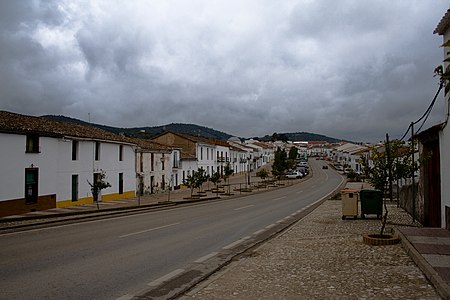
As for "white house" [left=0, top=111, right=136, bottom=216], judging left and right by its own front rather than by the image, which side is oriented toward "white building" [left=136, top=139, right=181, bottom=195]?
left

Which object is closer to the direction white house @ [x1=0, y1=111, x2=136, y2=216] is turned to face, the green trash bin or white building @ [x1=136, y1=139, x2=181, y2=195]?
the green trash bin

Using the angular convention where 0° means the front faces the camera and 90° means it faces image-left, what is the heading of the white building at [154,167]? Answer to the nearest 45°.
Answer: approximately 315°

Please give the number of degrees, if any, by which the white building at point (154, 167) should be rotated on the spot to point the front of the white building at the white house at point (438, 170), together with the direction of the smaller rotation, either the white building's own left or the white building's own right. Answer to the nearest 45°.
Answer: approximately 45° to the white building's own right

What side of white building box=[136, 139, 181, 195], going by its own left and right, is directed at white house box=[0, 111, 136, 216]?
right

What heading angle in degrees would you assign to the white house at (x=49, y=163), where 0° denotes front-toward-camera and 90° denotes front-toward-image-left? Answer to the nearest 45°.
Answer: approximately 315°

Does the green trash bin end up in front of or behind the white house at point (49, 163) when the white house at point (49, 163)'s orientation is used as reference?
in front

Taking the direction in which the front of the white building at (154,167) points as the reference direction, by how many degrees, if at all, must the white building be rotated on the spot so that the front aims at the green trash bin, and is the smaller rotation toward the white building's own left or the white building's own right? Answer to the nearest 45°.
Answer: approximately 45° to the white building's own right
